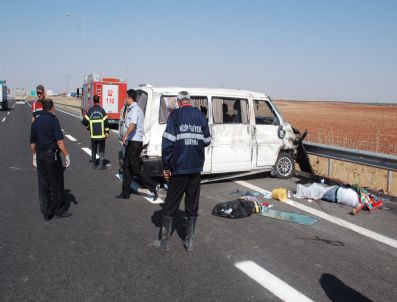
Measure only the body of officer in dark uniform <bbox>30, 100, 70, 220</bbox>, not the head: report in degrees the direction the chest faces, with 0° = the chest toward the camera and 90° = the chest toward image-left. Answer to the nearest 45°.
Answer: approximately 225°

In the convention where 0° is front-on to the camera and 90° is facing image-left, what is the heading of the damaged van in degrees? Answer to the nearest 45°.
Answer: approximately 270°

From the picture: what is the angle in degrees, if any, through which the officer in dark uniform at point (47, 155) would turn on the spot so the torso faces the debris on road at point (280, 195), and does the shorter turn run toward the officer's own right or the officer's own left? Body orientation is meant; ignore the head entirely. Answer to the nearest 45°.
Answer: approximately 45° to the officer's own right

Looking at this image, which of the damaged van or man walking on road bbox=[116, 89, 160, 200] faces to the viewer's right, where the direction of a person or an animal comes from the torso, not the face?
the damaged van

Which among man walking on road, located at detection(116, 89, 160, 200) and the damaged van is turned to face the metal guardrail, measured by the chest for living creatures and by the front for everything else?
the damaged van
